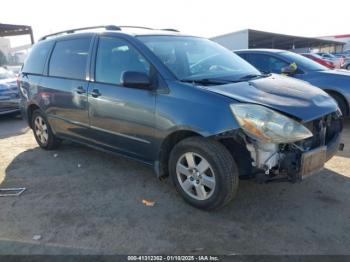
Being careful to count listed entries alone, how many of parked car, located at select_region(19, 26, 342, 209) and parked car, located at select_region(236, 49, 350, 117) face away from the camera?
0

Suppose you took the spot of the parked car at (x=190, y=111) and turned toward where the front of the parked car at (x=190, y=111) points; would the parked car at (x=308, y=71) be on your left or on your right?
on your left

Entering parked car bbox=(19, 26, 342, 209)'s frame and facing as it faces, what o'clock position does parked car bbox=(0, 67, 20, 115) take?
parked car bbox=(0, 67, 20, 115) is roughly at 6 o'clock from parked car bbox=(19, 26, 342, 209).

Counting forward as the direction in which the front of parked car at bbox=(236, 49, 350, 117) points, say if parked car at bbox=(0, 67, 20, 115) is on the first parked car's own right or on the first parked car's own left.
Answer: on the first parked car's own right

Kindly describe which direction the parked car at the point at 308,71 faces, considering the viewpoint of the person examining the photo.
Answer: facing the viewer and to the right of the viewer
